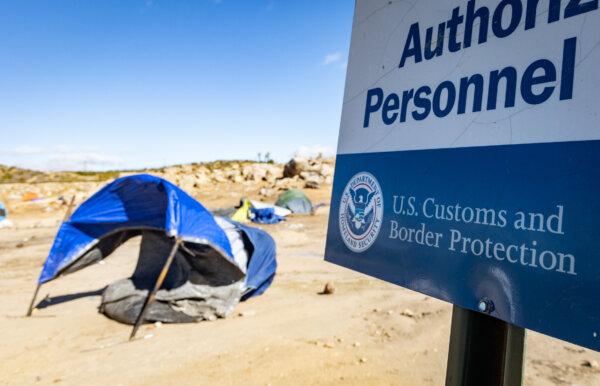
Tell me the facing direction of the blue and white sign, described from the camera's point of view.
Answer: facing the viewer and to the left of the viewer

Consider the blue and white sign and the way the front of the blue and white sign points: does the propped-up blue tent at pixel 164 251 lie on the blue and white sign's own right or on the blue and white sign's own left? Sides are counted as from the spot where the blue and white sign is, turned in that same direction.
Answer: on the blue and white sign's own right

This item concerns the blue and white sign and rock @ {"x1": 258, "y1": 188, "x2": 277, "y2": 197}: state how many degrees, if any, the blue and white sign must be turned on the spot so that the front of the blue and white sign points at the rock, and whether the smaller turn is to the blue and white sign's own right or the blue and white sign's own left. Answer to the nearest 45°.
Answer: approximately 90° to the blue and white sign's own right

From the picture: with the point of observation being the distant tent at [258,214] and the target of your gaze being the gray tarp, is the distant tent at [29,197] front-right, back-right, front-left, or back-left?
back-right

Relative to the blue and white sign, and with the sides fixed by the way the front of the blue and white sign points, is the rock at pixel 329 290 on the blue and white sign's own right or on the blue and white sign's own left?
on the blue and white sign's own right

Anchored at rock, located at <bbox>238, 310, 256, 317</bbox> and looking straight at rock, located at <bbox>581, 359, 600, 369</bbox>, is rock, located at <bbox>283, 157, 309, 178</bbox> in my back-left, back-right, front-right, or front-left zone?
back-left

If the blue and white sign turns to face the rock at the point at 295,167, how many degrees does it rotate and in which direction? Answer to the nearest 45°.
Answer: approximately 90° to its right

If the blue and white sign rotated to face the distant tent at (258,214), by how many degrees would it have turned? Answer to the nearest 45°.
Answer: approximately 90° to its right

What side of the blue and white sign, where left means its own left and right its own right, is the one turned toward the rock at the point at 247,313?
right

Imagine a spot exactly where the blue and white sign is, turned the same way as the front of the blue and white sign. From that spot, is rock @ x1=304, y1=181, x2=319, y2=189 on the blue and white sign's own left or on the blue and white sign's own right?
on the blue and white sign's own right

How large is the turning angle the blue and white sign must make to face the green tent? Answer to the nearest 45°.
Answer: approximately 90° to its right
